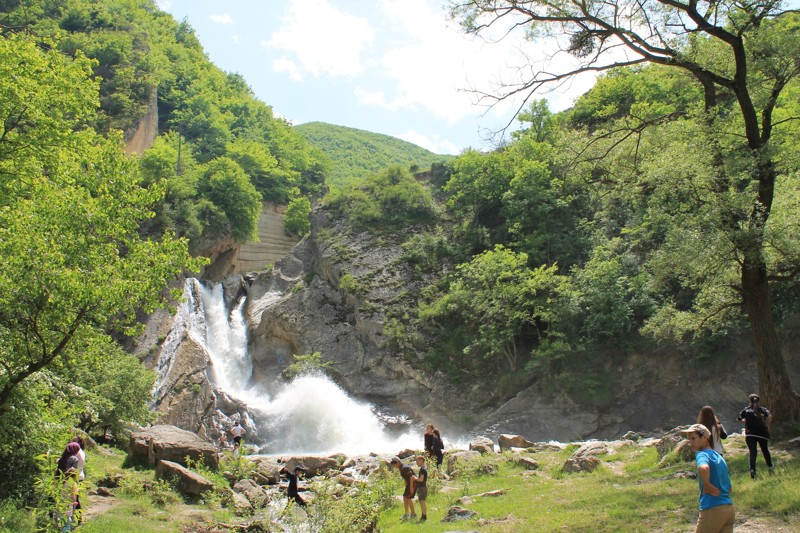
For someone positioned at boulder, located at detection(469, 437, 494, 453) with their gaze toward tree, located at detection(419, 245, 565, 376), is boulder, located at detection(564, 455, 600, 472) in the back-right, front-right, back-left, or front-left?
back-right

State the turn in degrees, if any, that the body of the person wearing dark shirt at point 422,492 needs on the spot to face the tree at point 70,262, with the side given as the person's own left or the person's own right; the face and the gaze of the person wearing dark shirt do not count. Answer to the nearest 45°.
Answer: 0° — they already face it

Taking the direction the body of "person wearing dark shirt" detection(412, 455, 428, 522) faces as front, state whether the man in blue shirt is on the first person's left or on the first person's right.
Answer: on the first person's left

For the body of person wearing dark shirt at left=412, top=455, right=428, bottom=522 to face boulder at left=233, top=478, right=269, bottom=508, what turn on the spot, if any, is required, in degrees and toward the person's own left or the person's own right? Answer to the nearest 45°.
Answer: approximately 45° to the person's own right

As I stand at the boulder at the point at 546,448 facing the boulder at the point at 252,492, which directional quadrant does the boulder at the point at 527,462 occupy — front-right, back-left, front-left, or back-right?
front-left

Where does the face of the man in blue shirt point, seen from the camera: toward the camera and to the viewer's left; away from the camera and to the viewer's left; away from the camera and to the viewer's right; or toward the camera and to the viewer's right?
toward the camera and to the viewer's left

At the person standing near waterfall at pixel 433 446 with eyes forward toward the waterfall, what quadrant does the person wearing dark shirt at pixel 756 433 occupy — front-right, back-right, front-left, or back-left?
back-right
